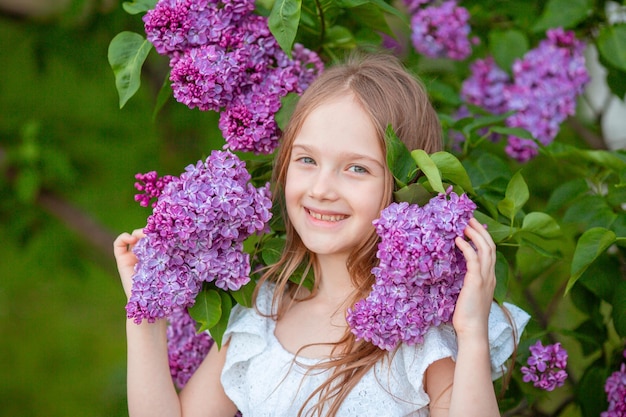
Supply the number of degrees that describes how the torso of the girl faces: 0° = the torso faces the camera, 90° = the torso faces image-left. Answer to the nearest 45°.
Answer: approximately 0°
